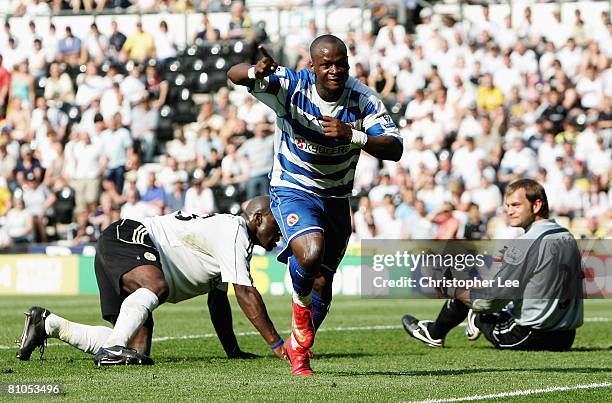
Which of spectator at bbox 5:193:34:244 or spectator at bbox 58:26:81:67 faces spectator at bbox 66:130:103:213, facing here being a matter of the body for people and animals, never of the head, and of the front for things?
spectator at bbox 58:26:81:67

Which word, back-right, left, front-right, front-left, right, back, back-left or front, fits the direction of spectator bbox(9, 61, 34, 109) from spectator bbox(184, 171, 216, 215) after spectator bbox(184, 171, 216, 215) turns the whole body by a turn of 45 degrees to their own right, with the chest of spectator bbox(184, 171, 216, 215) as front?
right

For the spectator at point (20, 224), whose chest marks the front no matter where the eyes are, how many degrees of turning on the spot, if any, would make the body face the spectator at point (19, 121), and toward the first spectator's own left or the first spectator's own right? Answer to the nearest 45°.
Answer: approximately 180°
